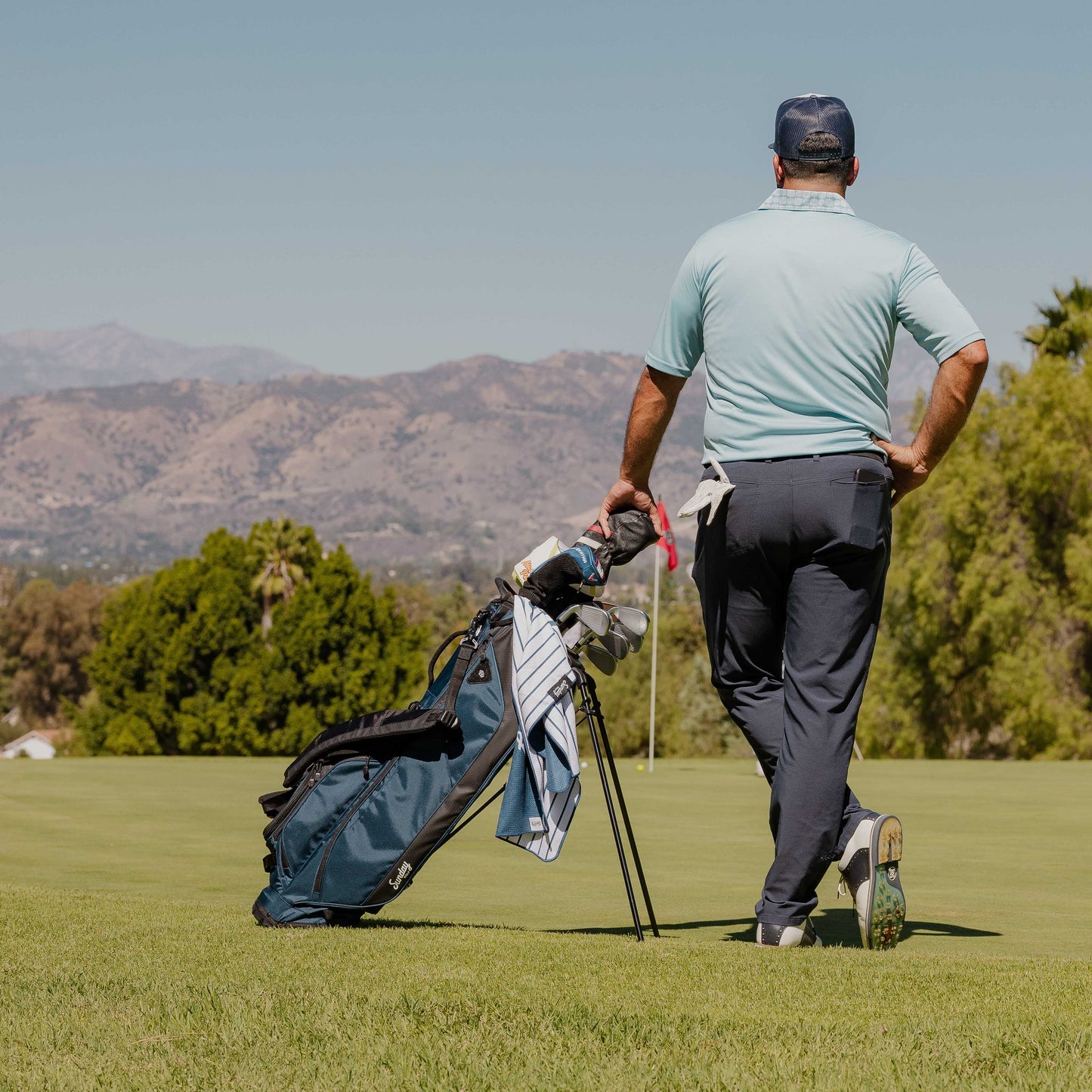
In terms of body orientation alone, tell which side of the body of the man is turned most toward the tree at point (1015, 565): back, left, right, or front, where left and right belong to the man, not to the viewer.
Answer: front

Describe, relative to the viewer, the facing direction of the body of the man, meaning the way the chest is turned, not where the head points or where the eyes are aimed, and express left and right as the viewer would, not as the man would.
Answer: facing away from the viewer

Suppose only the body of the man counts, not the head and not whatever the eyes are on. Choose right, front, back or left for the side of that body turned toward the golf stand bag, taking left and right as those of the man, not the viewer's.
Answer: left

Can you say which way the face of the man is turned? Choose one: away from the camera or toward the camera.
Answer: away from the camera

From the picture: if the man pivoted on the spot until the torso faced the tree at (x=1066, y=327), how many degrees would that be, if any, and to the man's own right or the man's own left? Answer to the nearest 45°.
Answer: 0° — they already face it
